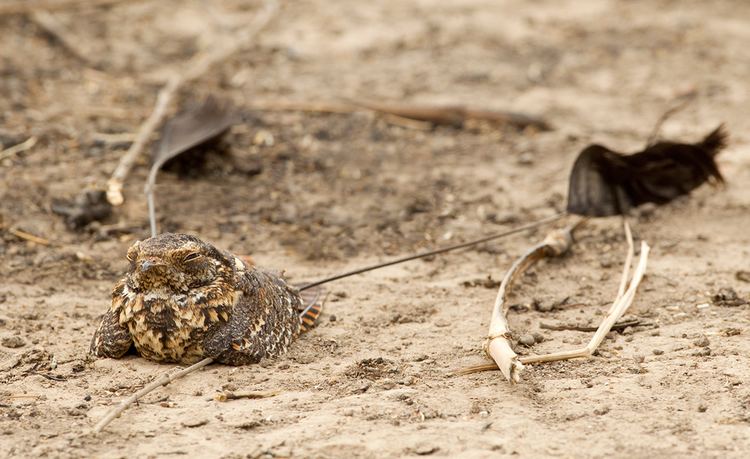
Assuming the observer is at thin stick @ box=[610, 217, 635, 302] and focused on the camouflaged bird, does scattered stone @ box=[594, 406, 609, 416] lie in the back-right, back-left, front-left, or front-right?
front-left

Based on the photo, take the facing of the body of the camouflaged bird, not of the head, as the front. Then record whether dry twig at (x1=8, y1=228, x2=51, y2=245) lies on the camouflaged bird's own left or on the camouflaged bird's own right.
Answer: on the camouflaged bird's own right

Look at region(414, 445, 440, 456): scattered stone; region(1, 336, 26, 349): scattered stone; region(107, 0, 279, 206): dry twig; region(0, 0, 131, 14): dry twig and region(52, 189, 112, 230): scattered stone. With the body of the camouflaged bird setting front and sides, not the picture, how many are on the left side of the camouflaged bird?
1

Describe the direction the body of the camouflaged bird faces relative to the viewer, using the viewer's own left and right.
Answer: facing the viewer and to the left of the viewer

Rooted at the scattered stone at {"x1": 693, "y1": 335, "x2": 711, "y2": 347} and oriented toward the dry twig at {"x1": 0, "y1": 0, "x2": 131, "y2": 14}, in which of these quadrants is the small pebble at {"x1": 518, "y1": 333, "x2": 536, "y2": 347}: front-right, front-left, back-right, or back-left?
front-left

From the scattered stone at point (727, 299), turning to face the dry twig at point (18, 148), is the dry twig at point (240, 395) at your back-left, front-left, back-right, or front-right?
front-left

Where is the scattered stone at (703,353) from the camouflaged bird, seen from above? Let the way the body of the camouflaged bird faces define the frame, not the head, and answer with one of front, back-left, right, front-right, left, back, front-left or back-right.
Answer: back-left

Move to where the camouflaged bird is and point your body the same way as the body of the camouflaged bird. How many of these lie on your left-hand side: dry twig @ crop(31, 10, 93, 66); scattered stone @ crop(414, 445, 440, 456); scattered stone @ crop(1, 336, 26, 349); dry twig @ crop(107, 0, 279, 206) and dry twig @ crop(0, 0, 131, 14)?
1

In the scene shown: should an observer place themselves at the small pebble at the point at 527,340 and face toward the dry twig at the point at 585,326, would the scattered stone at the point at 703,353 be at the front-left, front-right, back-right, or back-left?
front-right

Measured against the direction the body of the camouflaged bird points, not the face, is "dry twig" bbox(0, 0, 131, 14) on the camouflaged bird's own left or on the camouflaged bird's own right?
on the camouflaged bird's own right

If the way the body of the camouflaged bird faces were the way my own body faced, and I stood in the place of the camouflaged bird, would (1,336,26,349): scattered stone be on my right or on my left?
on my right

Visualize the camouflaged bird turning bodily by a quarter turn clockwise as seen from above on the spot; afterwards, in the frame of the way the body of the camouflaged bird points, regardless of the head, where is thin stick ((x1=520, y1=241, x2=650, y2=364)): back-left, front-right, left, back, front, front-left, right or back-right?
back-right

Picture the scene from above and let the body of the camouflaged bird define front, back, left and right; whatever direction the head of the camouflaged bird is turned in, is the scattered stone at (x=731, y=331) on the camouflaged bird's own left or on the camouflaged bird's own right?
on the camouflaged bird's own left

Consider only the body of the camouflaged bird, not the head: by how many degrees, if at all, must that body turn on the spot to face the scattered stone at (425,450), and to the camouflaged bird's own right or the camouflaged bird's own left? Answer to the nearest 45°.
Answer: approximately 90° to the camouflaged bird's own left

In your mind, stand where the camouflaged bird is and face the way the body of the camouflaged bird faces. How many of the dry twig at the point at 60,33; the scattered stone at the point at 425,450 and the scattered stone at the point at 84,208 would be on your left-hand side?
1

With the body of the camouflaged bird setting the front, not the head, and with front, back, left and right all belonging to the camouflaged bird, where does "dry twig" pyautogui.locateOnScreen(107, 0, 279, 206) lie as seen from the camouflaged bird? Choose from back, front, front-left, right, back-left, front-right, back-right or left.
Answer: back-right
